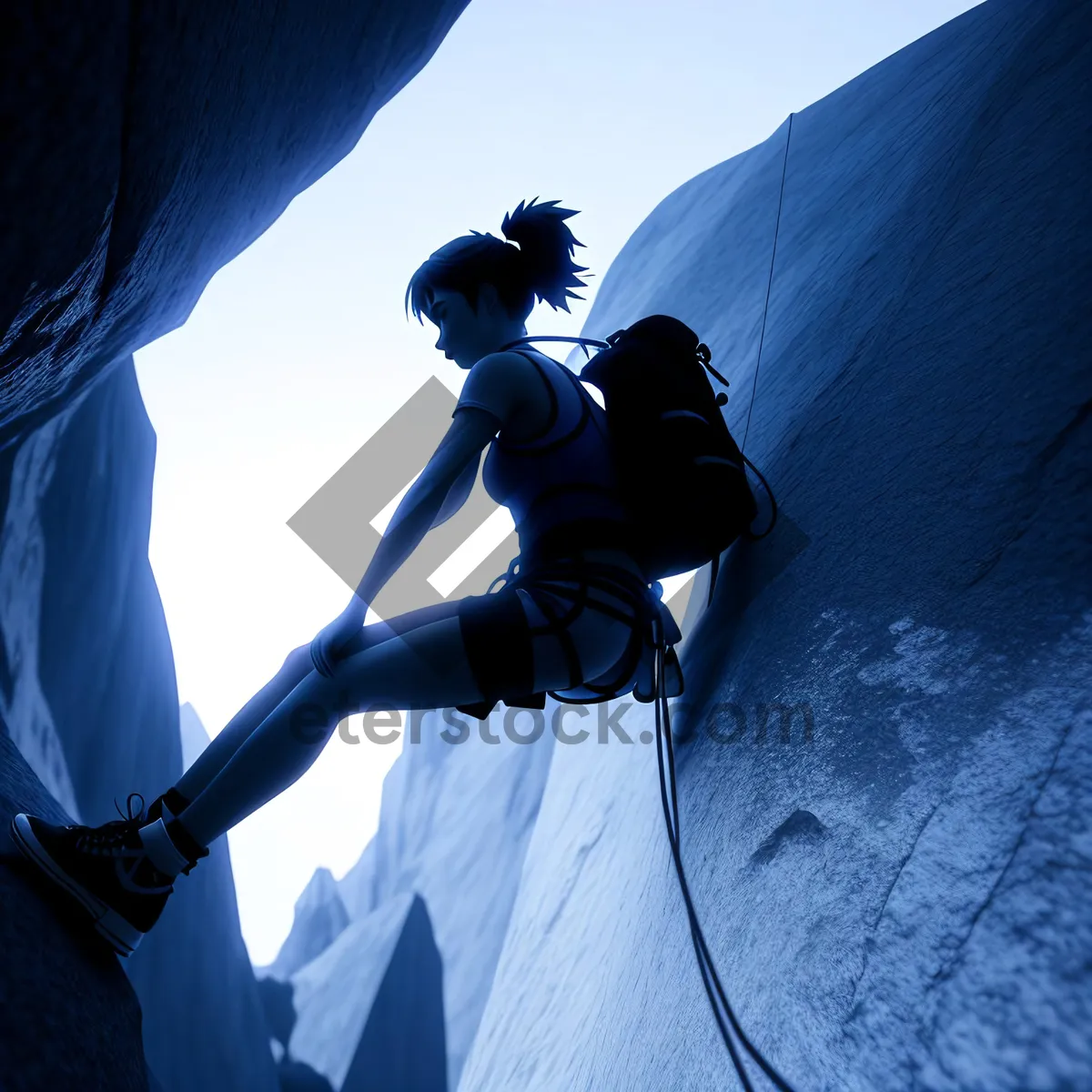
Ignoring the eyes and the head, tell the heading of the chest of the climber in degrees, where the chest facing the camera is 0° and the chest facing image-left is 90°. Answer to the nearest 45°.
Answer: approximately 90°

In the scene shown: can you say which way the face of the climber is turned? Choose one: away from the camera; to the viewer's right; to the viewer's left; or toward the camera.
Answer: to the viewer's left

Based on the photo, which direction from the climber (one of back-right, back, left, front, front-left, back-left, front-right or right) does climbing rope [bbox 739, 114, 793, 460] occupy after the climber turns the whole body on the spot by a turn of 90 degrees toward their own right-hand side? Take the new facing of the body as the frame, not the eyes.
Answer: front-right
